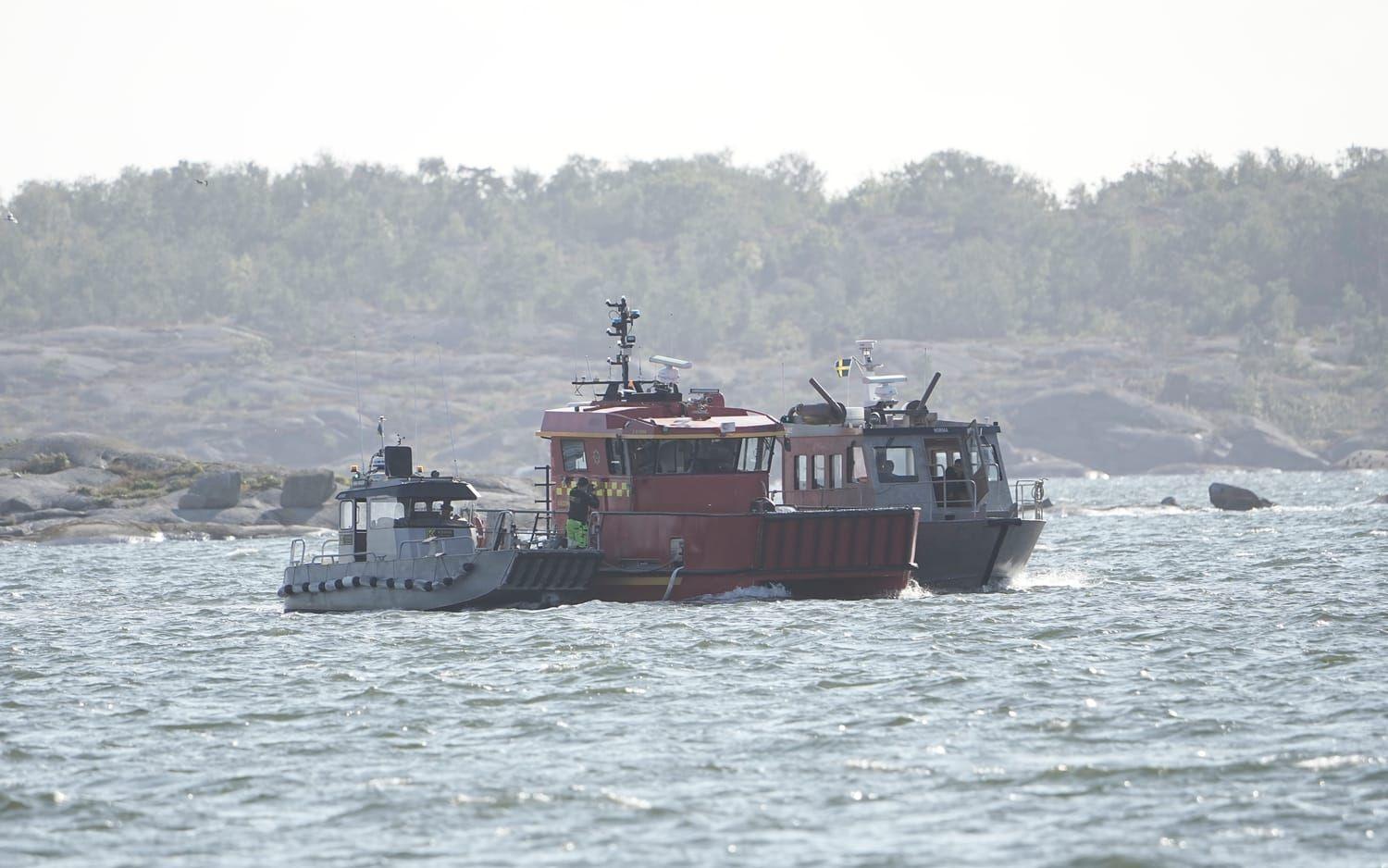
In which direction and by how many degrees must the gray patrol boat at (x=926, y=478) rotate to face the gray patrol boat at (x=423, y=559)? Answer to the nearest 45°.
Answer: approximately 135° to its right

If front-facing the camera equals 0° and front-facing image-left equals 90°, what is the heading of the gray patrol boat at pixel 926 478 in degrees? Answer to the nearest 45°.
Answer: approximately 315°

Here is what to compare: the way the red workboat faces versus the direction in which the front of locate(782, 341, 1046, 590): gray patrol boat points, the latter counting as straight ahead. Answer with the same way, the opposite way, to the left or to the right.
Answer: the same way

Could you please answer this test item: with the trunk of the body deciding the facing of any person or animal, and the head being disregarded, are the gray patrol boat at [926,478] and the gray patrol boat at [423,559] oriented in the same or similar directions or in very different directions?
same or similar directions

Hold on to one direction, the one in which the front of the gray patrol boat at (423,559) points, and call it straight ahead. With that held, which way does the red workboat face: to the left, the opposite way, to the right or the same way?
the same way

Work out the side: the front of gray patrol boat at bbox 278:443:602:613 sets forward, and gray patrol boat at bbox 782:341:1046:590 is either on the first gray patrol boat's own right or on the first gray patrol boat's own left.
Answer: on the first gray patrol boat's own left

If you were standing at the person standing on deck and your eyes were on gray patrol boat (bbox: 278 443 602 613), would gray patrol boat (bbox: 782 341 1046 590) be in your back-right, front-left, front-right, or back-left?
back-right

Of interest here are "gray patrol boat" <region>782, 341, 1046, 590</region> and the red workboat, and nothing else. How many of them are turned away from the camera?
0

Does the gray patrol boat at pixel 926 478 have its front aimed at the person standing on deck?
no
